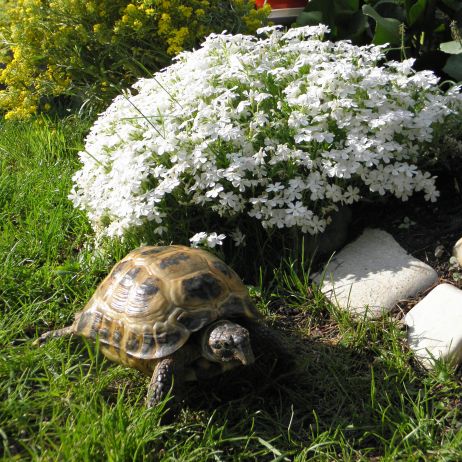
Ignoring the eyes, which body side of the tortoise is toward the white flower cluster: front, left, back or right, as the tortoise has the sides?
left

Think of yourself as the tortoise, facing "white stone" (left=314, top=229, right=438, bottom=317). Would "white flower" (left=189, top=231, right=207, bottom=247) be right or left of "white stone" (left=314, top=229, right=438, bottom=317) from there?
left

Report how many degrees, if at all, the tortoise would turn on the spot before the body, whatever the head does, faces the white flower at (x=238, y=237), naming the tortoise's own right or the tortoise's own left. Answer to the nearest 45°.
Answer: approximately 90° to the tortoise's own left

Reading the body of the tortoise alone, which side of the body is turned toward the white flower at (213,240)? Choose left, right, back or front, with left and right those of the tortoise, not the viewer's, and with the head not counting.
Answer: left

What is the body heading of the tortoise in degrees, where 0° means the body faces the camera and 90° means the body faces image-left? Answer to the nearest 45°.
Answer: approximately 315°

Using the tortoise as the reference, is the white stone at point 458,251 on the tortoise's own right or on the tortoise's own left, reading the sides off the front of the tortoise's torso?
on the tortoise's own left

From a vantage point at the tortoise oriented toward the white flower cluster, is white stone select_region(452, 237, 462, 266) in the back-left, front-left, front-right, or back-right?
front-right

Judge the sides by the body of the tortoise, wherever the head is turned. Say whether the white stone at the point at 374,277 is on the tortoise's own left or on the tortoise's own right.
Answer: on the tortoise's own left

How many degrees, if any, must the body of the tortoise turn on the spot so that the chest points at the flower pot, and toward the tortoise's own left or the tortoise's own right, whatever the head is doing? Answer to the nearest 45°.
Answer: approximately 90° to the tortoise's own left

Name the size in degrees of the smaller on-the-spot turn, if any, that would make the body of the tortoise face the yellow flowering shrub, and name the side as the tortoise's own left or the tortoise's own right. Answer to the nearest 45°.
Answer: approximately 135° to the tortoise's own left

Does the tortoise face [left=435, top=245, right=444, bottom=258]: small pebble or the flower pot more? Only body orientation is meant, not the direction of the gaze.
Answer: the small pebble

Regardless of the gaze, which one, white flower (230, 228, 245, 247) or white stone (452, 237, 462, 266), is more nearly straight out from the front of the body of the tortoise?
the white stone

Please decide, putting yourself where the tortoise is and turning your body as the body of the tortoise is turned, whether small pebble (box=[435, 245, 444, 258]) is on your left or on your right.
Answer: on your left

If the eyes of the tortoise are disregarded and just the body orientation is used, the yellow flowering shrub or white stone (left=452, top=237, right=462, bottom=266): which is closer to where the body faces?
the white stone
